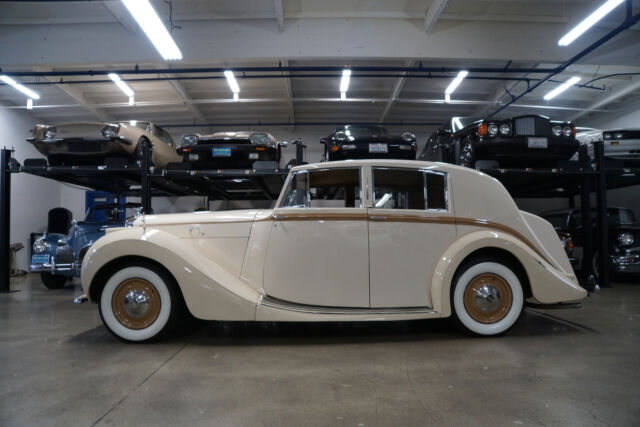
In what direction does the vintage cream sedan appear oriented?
to the viewer's left

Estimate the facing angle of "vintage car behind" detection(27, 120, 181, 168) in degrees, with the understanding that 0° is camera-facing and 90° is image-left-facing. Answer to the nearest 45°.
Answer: approximately 45°

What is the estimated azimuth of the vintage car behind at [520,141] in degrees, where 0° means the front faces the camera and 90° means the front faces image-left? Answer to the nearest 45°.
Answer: approximately 315°

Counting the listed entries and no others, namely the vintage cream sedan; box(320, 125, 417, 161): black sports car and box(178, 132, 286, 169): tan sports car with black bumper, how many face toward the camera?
2

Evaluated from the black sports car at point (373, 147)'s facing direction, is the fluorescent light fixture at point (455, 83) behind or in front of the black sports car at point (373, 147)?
behind

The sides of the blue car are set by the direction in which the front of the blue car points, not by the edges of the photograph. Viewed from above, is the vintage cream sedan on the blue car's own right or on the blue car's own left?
on the blue car's own left

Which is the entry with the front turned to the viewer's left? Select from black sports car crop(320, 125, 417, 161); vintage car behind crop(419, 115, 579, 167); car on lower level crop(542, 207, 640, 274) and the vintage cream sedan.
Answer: the vintage cream sedan
